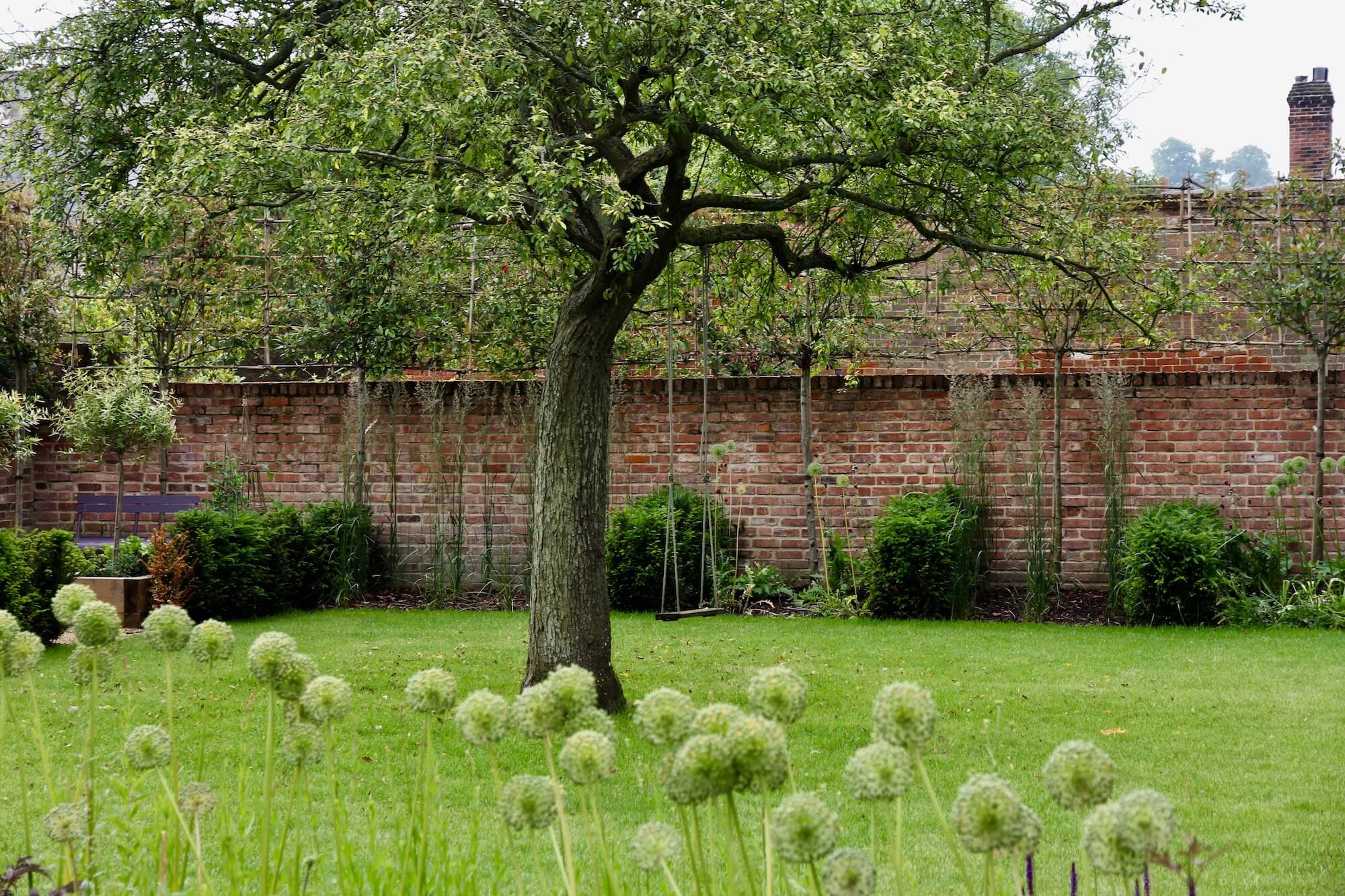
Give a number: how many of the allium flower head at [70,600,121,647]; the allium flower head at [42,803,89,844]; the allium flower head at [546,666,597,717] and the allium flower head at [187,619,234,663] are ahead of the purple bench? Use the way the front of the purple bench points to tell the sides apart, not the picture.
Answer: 4

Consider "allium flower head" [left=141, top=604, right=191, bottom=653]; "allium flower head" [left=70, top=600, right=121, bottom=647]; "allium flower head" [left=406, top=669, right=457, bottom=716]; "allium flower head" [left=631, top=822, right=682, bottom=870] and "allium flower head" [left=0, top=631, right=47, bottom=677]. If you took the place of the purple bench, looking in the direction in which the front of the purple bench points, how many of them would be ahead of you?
5

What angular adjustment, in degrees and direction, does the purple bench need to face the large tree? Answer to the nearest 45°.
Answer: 0° — it already faces it

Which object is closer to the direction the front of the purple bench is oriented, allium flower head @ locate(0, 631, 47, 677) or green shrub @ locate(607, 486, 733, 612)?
the allium flower head

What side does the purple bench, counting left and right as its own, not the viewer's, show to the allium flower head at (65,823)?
front

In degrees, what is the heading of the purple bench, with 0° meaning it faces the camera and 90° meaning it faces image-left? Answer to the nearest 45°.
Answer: approximately 0°

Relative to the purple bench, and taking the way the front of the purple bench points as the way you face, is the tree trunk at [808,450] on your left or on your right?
on your left

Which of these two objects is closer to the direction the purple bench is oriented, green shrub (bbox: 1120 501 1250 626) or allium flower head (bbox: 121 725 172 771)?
the allium flower head

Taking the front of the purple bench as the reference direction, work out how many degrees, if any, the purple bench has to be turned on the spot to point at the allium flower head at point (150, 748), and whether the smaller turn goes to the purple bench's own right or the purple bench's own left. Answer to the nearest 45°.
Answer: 0° — it already faces it

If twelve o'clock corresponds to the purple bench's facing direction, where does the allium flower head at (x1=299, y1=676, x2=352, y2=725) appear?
The allium flower head is roughly at 12 o'clock from the purple bench.

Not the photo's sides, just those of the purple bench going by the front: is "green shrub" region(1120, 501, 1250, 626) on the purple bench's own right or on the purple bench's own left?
on the purple bench's own left

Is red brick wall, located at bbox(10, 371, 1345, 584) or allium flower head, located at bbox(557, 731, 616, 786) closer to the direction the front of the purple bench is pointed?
the allium flower head

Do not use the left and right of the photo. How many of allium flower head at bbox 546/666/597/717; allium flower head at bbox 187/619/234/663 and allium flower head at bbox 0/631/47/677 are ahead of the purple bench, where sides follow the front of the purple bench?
3
